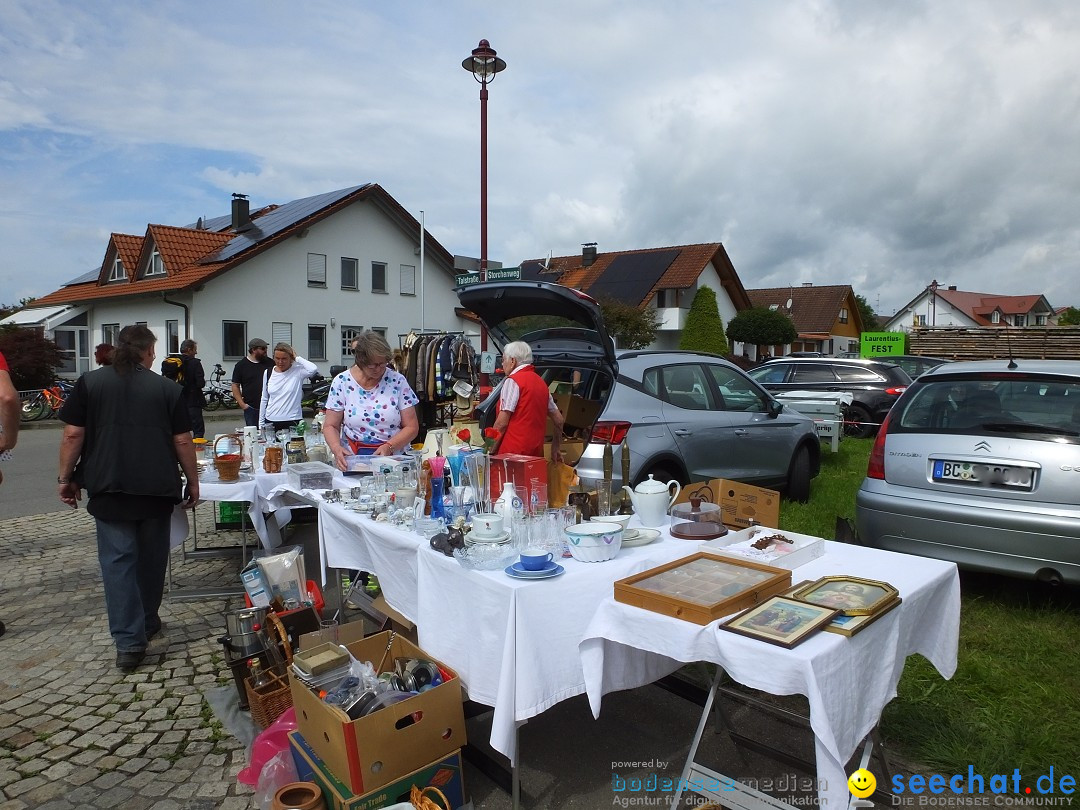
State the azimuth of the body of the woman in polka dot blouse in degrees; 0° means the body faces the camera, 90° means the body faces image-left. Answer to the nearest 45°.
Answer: approximately 0°

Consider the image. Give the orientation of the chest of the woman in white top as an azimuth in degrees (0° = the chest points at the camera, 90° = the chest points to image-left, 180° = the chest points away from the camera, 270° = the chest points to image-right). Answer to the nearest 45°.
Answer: approximately 45°

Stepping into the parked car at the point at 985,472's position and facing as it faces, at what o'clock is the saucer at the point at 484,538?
The saucer is roughly at 7 o'clock from the parked car.

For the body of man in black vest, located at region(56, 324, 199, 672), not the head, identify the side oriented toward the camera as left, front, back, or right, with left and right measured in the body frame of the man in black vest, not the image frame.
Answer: back

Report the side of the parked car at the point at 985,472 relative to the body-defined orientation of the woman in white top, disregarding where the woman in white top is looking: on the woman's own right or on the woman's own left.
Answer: on the woman's own left

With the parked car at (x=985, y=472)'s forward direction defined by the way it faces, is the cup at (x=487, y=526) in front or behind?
behind

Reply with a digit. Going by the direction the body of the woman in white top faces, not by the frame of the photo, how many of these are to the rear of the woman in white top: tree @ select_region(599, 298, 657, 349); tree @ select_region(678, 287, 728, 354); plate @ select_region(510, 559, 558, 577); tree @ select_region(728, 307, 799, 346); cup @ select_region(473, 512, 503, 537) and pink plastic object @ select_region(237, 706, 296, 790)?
3

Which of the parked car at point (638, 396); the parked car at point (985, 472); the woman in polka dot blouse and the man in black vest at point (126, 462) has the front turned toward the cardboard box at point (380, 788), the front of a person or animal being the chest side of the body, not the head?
the woman in polka dot blouse

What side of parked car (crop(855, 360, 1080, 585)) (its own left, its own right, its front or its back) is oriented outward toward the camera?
back

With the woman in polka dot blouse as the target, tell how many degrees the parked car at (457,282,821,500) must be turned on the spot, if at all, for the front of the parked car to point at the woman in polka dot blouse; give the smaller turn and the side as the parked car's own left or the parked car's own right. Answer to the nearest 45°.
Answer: approximately 180°

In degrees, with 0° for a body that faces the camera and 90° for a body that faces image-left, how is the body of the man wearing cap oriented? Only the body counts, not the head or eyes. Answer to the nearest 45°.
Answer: approximately 315°

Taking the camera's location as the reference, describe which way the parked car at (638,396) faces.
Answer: facing away from the viewer and to the right of the viewer

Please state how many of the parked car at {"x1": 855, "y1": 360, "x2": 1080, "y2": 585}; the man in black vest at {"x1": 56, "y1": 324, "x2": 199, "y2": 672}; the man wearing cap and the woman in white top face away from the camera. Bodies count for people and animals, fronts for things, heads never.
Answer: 2

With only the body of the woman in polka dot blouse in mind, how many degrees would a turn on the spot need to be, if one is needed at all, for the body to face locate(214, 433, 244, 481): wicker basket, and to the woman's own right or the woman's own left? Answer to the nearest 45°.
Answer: approximately 90° to the woman's own right
